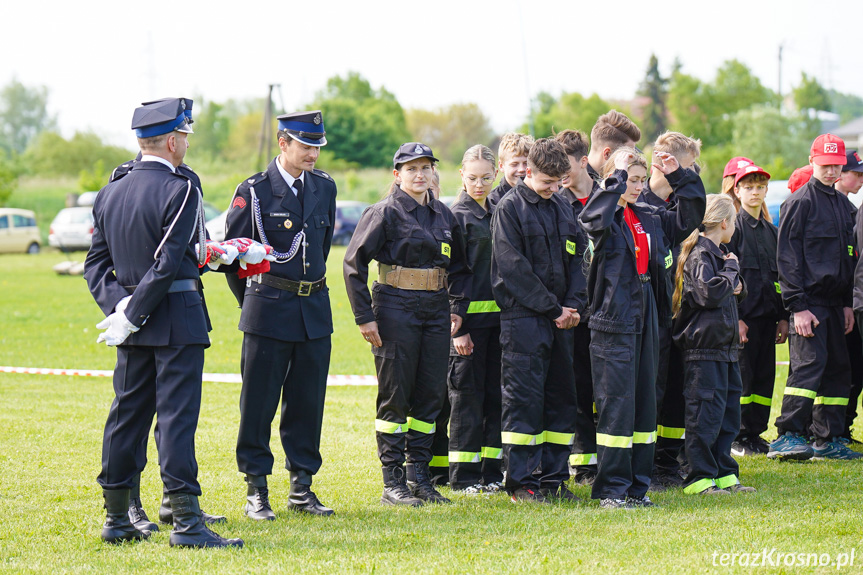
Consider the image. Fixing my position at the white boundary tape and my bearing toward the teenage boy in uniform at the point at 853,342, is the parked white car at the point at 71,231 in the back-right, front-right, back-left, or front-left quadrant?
back-left

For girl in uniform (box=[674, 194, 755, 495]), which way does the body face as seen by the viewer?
to the viewer's right

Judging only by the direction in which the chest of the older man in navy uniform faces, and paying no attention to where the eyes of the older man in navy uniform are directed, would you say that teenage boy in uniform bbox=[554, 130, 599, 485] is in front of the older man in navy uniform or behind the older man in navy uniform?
in front

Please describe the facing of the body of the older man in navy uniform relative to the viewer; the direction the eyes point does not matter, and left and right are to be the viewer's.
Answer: facing away from the viewer and to the right of the viewer

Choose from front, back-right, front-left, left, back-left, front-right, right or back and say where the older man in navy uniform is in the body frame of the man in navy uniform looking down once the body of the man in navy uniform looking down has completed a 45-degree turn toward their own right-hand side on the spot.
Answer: front-right

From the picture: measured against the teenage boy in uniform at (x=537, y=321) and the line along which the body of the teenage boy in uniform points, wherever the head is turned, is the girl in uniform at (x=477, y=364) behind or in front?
behind

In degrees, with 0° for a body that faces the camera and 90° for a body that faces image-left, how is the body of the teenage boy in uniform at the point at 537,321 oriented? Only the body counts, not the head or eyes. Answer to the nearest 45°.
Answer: approximately 315°

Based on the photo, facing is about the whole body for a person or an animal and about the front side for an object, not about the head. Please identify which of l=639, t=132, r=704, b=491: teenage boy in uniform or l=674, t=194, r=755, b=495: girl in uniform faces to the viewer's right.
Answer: the girl in uniform

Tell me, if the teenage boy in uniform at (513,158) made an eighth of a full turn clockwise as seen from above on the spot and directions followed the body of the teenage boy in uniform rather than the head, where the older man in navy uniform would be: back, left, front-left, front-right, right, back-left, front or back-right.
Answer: front-right
